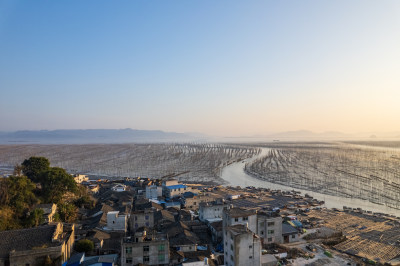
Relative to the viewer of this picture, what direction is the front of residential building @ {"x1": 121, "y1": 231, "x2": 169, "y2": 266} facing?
facing the viewer

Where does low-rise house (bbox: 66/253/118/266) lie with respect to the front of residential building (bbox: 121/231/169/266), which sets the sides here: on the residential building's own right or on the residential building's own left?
on the residential building's own right

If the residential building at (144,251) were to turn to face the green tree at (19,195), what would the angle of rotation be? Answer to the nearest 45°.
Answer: approximately 135° to its right

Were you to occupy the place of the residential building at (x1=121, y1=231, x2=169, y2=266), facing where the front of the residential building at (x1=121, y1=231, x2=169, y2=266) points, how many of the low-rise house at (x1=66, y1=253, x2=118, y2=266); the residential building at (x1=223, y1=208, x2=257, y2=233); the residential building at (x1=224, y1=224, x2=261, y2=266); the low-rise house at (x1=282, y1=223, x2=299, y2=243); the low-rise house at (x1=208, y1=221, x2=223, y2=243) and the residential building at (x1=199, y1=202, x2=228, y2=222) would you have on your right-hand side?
1

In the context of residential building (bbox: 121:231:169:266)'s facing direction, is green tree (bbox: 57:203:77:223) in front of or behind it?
behind

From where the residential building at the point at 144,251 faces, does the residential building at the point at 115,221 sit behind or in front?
behind

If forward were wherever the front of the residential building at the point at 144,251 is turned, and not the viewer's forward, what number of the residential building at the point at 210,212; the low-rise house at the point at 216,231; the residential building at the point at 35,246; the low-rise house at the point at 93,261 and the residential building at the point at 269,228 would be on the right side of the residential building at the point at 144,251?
2

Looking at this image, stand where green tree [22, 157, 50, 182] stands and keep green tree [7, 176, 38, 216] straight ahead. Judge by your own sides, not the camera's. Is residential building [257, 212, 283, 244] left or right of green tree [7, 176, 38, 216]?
left

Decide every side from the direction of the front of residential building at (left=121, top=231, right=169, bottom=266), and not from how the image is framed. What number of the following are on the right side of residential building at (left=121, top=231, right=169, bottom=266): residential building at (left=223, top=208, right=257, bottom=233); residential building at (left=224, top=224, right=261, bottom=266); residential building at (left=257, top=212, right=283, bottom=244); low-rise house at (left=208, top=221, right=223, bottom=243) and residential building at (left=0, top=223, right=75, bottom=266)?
1

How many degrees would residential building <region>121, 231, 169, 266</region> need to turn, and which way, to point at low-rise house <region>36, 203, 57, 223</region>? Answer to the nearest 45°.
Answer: approximately 135° to its right

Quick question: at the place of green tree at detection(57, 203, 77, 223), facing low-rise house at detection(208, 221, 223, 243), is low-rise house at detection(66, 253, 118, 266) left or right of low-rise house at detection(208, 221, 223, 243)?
right

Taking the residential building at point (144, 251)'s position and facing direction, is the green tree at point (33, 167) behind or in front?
behind

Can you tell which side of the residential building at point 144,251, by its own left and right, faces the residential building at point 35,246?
right

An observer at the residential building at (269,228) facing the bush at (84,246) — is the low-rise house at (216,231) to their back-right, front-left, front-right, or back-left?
front-right

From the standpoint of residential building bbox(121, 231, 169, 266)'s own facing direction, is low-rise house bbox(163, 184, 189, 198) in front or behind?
behind
